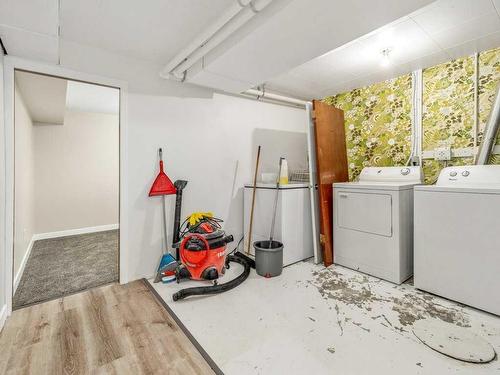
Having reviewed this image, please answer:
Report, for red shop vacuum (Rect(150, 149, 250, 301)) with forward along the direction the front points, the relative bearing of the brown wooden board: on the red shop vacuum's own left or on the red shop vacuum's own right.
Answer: on the red shop vacuum's own left

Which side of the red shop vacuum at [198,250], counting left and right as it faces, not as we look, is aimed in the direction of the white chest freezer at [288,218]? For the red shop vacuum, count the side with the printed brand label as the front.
left

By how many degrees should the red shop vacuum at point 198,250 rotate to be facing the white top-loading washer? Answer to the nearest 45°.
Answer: approximately 45° to its left

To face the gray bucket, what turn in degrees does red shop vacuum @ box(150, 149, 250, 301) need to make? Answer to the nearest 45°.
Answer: approximately 45° to its left

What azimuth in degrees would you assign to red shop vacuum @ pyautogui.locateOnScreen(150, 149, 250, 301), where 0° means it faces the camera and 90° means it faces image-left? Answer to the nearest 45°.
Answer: approximately 315°
